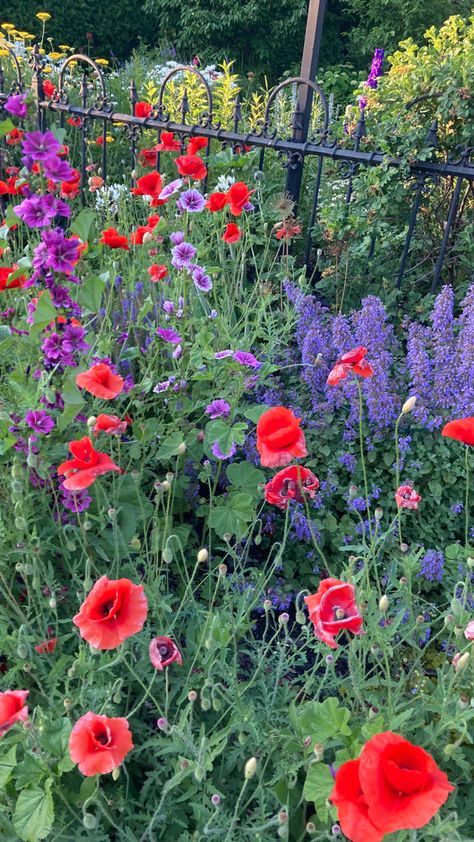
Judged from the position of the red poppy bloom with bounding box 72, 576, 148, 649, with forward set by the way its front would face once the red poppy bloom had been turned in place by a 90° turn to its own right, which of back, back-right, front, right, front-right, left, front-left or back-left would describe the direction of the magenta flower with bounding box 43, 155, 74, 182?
right

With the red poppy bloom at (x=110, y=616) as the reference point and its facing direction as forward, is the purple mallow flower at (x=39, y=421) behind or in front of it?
behind

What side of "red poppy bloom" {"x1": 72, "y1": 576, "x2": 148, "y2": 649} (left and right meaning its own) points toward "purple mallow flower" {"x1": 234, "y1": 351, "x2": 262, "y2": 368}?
back

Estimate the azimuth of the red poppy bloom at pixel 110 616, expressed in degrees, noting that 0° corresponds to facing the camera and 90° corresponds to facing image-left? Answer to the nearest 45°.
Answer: approximately 0°

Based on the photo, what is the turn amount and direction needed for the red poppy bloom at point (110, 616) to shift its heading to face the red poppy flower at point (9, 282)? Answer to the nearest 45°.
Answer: approximately 180°
